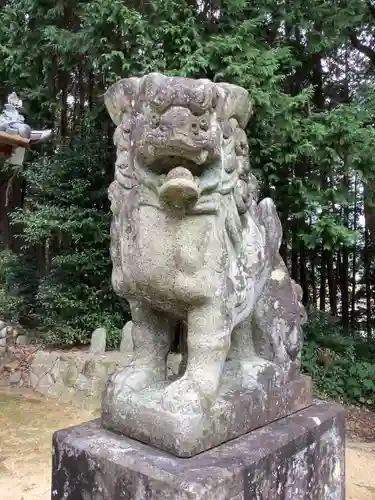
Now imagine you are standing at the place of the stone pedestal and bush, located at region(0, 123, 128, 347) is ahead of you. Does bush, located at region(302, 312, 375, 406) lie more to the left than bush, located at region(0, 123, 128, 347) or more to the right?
right

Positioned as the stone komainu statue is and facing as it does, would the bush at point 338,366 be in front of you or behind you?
behind

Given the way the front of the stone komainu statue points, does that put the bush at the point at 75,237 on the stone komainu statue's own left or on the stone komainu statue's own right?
on the stone komainu statue's own right

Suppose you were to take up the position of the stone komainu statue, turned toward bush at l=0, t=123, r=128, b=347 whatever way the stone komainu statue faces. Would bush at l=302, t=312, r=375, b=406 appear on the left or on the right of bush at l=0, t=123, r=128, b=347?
right

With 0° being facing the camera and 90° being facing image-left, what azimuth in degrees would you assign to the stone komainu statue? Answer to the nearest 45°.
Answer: approximately 45°
